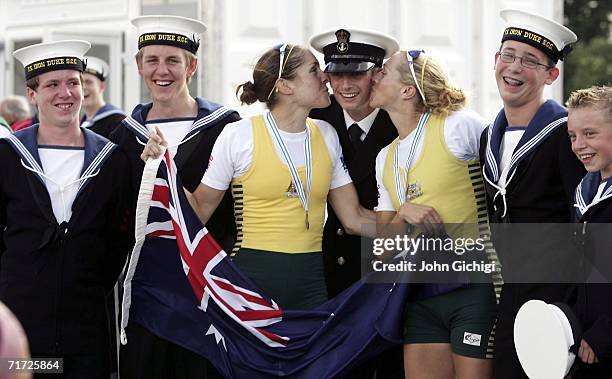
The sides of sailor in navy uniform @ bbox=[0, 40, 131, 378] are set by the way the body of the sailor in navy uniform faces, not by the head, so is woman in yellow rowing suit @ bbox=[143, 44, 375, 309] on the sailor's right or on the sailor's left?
on the sailor's left

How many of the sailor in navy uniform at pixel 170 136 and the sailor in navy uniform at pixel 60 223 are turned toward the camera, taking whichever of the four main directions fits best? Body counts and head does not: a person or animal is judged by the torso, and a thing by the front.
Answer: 2

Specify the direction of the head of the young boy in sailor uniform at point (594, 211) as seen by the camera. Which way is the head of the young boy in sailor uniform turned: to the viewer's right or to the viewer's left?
to the viewer's left

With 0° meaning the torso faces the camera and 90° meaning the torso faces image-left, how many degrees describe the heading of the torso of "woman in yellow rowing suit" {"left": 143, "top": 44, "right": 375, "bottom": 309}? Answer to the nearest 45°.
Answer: approximately 315°

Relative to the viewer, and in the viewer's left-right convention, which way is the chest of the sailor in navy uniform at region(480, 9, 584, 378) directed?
facing the viewer and to the left of the viewer

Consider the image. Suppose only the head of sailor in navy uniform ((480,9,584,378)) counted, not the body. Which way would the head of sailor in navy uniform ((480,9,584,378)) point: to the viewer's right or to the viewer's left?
to the viewer's left

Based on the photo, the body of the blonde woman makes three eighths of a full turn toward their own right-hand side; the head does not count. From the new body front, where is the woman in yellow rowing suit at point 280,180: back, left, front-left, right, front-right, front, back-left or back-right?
left

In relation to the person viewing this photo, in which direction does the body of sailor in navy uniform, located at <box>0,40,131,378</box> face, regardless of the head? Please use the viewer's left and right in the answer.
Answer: facing the viewer

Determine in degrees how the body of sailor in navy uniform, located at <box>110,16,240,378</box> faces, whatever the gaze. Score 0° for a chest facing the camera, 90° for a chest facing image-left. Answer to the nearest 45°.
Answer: approximately 0°

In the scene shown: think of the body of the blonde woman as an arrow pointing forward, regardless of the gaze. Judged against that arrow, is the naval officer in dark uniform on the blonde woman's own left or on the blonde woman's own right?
on the blonde woman's own right
